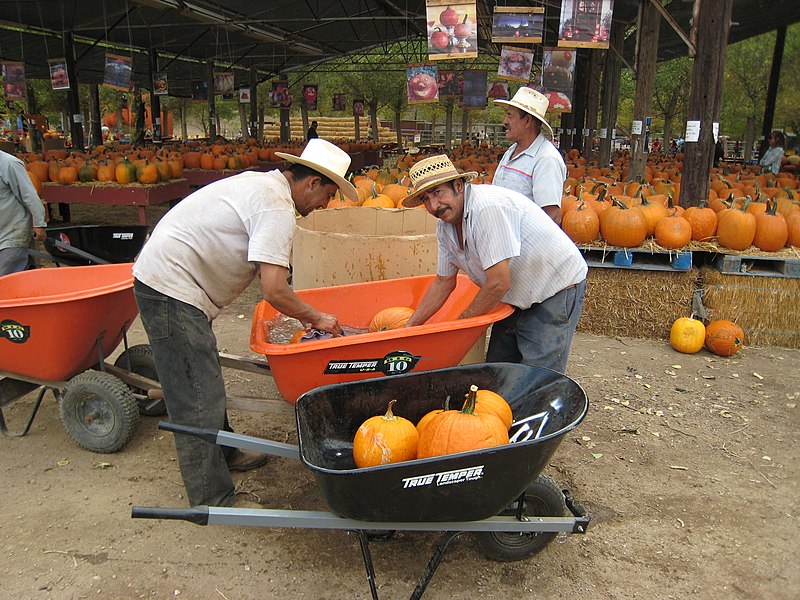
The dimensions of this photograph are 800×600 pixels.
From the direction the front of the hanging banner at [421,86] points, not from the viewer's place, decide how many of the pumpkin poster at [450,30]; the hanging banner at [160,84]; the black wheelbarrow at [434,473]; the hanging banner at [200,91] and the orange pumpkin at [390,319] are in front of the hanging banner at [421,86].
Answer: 3

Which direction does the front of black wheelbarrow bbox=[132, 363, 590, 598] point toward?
to the viewer's right

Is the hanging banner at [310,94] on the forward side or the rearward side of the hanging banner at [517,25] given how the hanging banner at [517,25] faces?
on the rearward side

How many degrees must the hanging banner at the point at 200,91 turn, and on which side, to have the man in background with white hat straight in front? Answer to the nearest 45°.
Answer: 0° — it already faces them

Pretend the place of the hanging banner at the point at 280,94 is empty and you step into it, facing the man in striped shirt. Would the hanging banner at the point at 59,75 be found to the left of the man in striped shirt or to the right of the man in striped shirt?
right

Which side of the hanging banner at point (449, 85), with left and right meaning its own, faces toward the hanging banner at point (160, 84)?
right

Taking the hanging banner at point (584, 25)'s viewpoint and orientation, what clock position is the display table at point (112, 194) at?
The display table is roughly at 3 o'clock from the hanging banner.

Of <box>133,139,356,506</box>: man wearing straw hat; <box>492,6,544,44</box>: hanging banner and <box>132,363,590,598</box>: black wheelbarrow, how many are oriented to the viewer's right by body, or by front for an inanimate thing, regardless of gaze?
2

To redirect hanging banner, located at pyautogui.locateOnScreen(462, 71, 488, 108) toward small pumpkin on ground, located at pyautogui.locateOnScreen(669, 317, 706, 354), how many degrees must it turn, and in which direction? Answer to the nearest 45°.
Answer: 0° — it already faces it

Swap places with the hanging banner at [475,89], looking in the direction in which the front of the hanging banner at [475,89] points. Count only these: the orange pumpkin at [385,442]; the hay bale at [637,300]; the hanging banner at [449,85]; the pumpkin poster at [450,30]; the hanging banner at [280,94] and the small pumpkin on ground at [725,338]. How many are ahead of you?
4
